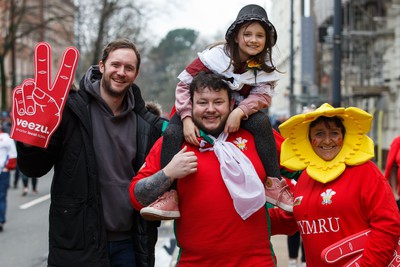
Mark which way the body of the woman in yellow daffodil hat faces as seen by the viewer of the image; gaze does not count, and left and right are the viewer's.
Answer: facing the viewer and to the left of the viewer

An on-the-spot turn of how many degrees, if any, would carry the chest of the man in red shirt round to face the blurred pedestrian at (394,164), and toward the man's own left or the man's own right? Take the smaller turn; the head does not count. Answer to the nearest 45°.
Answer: approximately 135° to the man's own left

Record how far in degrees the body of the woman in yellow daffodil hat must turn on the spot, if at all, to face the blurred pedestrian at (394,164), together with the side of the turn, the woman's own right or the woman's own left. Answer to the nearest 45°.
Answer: approximately 135° to the woman's own right

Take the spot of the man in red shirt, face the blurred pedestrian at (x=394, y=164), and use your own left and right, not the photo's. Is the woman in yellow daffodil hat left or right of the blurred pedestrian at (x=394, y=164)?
right

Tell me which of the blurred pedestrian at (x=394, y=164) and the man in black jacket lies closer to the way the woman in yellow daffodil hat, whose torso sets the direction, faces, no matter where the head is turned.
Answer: the man in black jacket

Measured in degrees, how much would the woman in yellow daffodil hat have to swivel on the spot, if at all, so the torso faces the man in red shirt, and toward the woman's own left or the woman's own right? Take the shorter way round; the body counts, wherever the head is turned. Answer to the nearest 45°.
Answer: approximately 45° to the woman's own right

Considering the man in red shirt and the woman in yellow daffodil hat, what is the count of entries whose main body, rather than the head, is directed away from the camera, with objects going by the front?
0

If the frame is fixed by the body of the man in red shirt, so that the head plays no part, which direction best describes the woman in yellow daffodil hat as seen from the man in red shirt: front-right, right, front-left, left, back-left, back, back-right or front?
left
